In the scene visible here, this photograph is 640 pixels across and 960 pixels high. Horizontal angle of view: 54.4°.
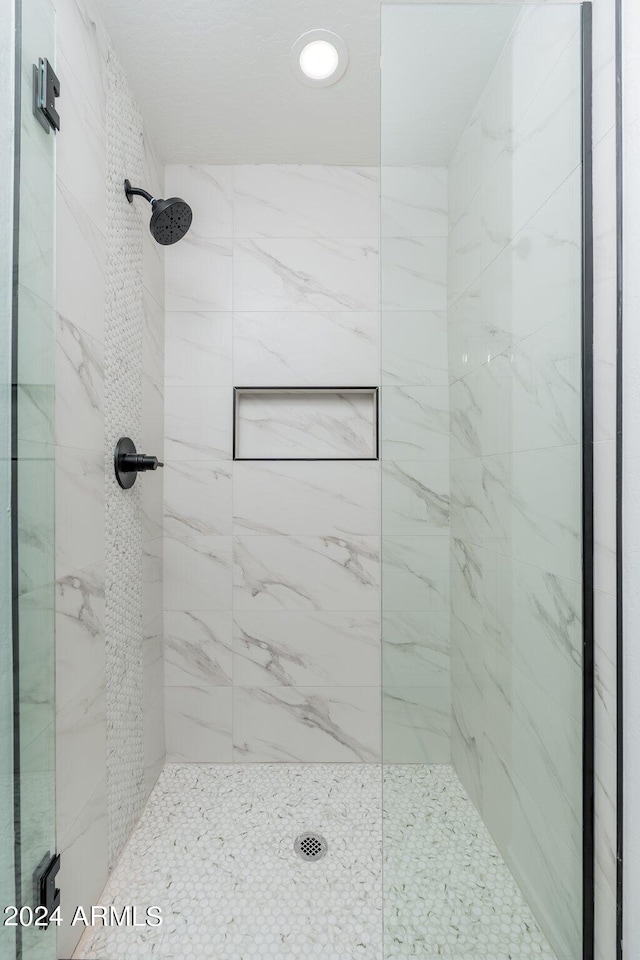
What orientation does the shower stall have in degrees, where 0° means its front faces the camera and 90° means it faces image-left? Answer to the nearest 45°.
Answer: approximately 0°

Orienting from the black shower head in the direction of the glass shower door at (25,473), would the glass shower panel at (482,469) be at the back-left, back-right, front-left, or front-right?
front-left
